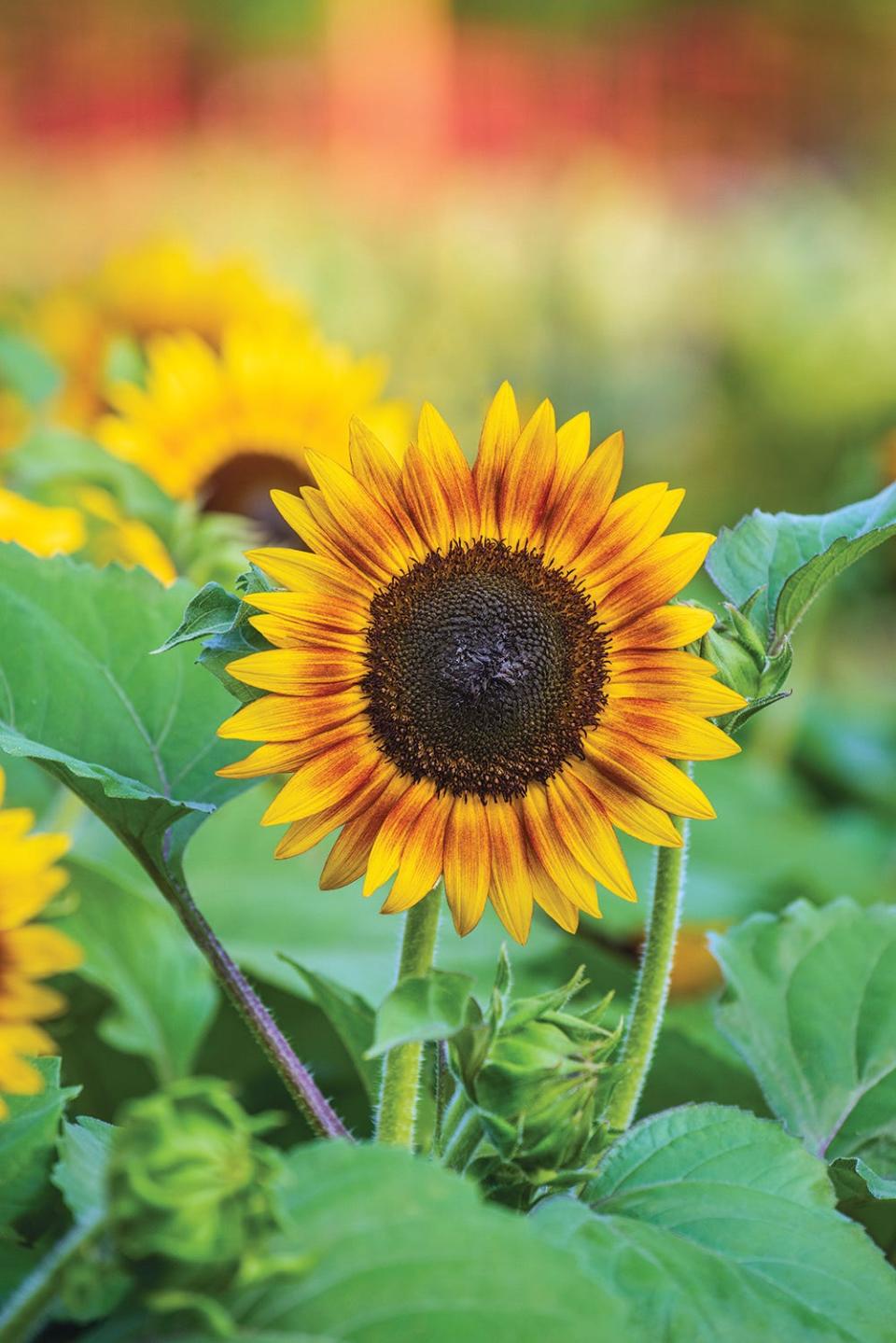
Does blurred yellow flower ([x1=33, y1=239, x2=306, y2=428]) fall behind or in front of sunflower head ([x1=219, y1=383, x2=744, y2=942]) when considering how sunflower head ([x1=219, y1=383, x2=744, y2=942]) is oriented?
behind

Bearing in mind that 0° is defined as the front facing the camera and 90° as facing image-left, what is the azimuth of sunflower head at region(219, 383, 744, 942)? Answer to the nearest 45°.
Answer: approximately 0°

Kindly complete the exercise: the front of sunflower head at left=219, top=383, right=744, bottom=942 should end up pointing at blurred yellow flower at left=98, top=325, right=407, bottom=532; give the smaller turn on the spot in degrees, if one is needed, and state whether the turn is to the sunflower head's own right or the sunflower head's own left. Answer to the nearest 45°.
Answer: approximately 180°
